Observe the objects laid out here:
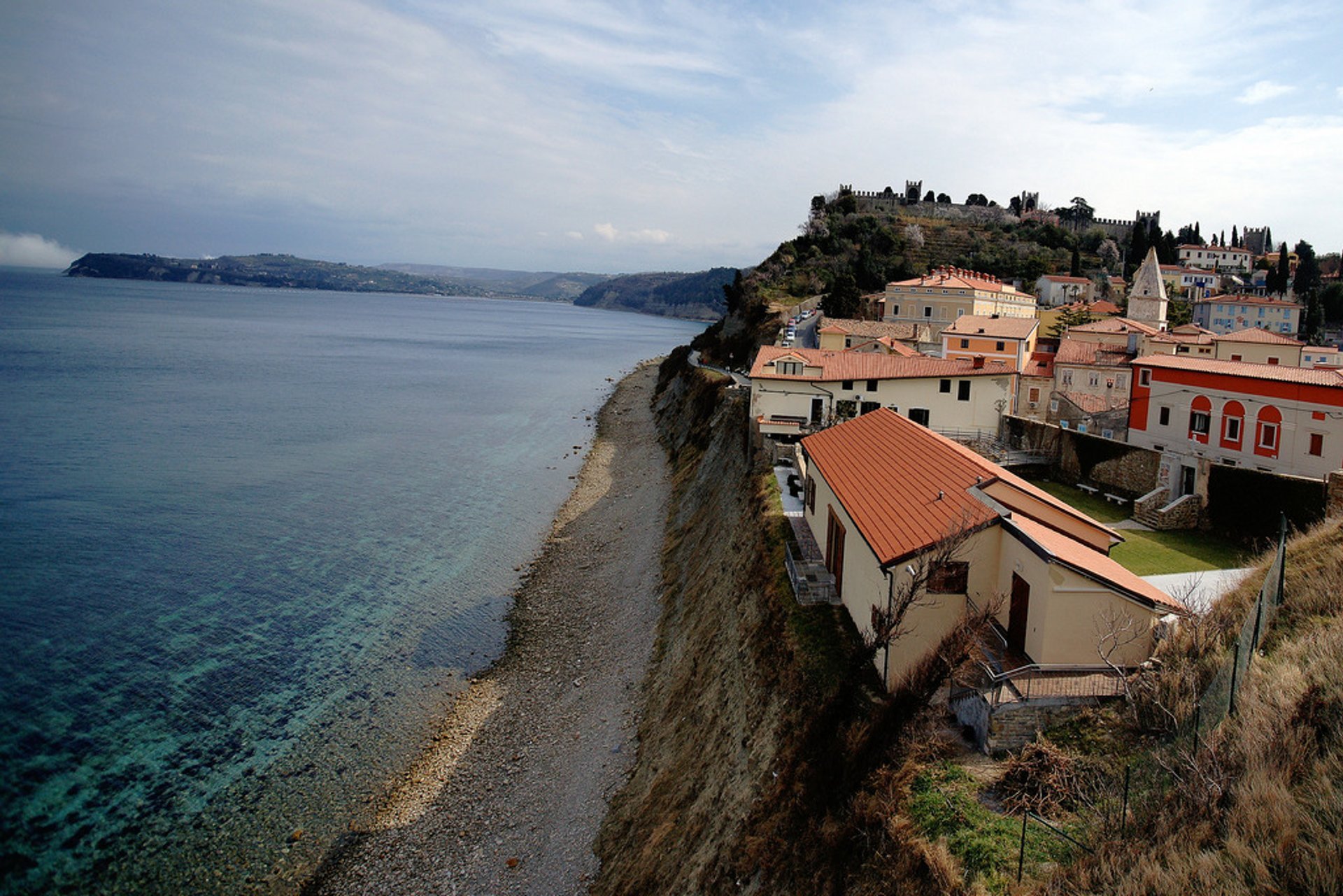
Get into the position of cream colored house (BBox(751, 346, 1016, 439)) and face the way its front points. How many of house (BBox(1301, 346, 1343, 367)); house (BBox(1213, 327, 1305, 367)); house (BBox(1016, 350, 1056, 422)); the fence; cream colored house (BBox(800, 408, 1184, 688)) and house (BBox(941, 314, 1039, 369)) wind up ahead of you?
2

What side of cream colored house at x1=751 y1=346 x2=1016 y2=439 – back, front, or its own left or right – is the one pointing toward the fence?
front

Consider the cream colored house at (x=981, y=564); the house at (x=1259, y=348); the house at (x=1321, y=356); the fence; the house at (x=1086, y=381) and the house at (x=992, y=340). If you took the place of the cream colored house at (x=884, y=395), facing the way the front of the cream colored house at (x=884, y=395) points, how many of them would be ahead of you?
2

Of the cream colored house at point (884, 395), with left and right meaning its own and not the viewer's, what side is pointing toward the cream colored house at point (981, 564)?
front

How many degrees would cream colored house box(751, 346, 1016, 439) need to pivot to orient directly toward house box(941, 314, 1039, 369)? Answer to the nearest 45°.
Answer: approximately 180°

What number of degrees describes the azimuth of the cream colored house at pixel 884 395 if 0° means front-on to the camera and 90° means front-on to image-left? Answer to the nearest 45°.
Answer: approximately 0°

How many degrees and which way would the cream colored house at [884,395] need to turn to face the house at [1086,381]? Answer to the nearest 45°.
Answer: approximately 135° to its left

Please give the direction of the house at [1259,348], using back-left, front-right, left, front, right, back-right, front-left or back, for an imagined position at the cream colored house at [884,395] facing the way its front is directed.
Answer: back-left

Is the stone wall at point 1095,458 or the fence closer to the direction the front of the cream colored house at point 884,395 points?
the fence

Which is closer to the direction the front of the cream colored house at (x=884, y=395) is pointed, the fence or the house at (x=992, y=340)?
the fence

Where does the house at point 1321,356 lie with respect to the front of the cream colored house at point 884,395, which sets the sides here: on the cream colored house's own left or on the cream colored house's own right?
on the cream colored house's own left

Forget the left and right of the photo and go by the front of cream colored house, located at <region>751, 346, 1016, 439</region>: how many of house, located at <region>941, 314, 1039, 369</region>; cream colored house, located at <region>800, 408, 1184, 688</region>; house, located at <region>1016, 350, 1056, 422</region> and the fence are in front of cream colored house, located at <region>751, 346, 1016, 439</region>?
2

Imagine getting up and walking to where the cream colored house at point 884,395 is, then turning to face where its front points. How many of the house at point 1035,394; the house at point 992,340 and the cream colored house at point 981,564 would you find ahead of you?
1
